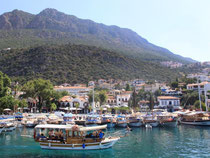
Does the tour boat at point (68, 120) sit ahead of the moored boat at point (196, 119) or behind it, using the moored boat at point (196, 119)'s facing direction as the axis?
ahead

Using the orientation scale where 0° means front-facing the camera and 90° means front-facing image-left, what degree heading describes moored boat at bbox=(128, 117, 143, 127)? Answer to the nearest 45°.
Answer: approximately 315°

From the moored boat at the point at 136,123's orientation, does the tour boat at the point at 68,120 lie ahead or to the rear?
to the rear
